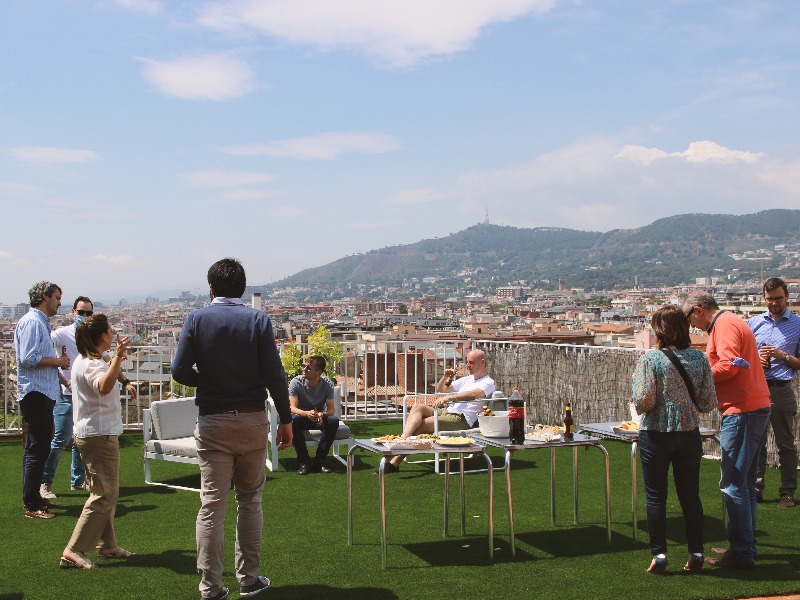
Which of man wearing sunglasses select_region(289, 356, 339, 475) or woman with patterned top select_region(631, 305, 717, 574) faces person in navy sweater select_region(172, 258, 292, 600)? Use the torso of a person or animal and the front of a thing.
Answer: the man wearing sunglasses

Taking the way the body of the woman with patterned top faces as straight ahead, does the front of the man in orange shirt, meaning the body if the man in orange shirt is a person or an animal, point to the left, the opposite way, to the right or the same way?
to the left

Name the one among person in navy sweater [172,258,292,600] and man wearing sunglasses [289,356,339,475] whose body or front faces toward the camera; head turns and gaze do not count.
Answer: the man wearing sunglasses

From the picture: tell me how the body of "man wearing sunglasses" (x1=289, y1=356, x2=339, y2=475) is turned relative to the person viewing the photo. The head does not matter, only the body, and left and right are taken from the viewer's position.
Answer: facing the viewer

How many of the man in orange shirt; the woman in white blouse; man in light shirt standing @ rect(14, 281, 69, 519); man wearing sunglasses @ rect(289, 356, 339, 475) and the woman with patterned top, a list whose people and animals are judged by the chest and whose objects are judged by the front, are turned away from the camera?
1

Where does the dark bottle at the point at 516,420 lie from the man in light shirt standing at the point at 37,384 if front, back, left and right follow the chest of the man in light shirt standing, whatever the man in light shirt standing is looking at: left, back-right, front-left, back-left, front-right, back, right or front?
front-right

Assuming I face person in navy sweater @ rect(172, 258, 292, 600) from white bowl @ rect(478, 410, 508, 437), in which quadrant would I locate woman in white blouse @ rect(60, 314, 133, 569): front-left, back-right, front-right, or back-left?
front-right

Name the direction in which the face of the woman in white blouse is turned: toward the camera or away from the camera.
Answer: away from the camera

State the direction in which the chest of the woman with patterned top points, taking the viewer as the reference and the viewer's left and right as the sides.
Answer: facing away from the viewer

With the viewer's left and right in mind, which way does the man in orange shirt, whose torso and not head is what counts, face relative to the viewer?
facing to the left of the viewer

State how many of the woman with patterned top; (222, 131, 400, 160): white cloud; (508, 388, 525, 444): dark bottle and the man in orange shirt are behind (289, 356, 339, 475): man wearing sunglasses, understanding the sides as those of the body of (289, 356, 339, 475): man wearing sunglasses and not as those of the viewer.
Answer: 1

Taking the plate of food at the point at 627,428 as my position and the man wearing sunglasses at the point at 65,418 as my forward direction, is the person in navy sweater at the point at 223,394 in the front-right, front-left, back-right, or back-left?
front-left

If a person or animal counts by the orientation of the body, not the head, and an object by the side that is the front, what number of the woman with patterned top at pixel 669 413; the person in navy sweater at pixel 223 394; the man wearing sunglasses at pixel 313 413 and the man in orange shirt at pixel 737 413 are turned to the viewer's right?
0

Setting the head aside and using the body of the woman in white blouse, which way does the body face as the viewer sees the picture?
to the viewer's right

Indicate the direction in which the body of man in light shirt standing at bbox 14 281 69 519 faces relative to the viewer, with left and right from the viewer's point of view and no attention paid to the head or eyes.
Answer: facing to the right of the viewer
